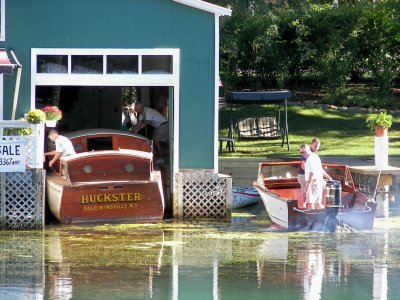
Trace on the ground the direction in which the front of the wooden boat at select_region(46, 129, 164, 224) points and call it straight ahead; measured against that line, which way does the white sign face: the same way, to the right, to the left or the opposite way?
the opposite way

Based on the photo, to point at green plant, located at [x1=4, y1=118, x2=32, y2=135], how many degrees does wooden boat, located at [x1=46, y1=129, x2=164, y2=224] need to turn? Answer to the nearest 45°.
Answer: approximately 90° to its left

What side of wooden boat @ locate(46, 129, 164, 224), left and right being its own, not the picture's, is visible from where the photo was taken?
back

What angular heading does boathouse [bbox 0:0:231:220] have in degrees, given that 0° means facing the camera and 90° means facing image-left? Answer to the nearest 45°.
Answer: approximately 0°

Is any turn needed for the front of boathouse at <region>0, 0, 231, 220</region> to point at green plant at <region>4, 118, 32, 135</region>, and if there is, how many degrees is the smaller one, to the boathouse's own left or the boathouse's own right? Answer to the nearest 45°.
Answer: approximately 90° to the boathouse's own right

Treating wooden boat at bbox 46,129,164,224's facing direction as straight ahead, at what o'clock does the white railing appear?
The white railing is roughly at 9 o'clock from the wooden boat.

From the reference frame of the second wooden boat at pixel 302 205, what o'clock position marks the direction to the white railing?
The white railing is roughly at 10 o'clock from the second wooden boat.

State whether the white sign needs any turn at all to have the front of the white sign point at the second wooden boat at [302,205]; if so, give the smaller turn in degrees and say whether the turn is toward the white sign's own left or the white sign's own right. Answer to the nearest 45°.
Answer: approximately 90° to the white sign's own left

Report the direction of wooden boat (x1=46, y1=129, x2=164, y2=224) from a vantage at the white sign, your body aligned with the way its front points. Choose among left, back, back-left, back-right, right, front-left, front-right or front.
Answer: left

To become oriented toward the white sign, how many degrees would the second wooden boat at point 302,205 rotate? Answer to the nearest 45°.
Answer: approximately 45° to its left

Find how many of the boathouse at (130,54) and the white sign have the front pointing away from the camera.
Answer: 0

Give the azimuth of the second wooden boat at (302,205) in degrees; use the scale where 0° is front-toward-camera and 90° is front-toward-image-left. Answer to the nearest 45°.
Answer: approximately 135°
